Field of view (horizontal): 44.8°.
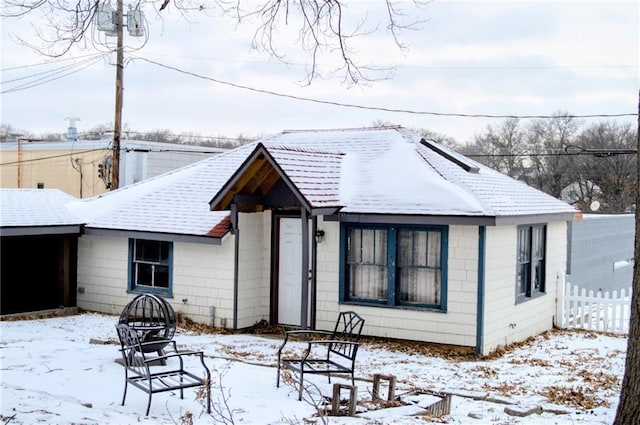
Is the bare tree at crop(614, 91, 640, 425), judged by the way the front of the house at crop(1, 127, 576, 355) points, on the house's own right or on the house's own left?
on the house's own left

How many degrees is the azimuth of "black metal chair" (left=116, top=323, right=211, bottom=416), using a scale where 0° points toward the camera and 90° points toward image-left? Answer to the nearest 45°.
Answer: approximately 225°

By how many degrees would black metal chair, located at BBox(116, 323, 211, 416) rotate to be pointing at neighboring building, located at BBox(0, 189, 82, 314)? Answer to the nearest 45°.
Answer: approximately 45° to its left

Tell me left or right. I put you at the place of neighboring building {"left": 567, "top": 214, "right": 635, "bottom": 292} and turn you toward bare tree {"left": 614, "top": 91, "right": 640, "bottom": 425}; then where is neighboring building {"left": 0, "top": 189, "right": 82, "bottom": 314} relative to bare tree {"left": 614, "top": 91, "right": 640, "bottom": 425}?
right

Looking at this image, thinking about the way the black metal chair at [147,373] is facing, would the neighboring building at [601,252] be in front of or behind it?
in front

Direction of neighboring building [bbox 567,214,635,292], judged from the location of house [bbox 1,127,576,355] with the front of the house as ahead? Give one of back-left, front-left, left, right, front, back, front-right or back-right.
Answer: back
